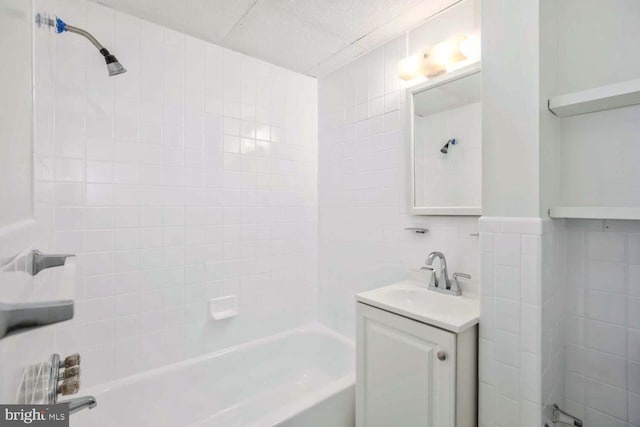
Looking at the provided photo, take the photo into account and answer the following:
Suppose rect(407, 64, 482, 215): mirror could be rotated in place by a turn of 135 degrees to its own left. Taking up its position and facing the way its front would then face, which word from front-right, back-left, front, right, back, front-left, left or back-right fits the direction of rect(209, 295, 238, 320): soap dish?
back

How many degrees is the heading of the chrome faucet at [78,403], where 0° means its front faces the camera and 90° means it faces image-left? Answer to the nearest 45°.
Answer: approximately 270°

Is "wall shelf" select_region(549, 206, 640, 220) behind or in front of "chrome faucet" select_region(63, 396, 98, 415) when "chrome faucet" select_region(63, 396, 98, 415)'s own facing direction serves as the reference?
in front

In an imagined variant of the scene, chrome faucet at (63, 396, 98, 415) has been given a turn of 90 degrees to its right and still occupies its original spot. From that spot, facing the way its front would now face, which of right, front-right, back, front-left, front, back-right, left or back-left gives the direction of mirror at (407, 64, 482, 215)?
left

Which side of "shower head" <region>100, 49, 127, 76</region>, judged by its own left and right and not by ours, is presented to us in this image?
right

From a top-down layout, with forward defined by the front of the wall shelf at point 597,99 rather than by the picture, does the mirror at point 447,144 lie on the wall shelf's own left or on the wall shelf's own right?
on the wall shelf's own right

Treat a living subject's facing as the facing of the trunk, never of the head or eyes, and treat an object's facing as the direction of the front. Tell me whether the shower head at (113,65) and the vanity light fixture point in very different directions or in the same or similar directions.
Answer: very different directions

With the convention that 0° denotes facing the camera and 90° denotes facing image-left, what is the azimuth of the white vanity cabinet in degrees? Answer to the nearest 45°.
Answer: approximately 45°
